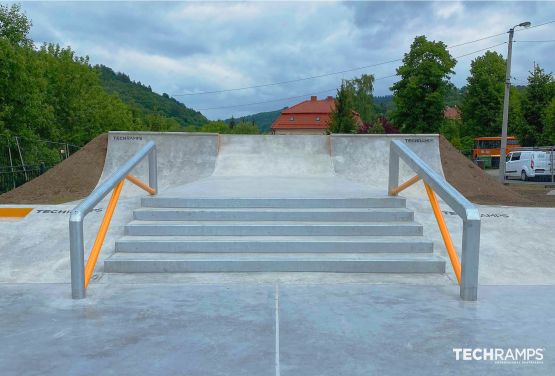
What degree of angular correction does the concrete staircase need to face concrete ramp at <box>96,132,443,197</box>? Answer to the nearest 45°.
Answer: approximately 180°

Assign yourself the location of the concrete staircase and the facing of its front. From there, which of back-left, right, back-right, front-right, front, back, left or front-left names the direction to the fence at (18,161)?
back-right

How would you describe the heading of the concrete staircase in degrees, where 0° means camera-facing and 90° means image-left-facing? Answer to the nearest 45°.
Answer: approximately 0°

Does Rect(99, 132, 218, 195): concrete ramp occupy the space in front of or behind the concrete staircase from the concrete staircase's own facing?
behind

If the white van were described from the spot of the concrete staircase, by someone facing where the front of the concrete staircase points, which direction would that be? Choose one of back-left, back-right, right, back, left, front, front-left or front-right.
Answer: back-left

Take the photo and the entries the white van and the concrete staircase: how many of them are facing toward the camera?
1

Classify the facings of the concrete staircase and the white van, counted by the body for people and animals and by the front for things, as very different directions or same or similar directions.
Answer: very different directions

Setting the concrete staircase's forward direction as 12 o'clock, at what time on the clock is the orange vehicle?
The orange vehicle is roughly at 7 o'clock from the concrete staircase.
